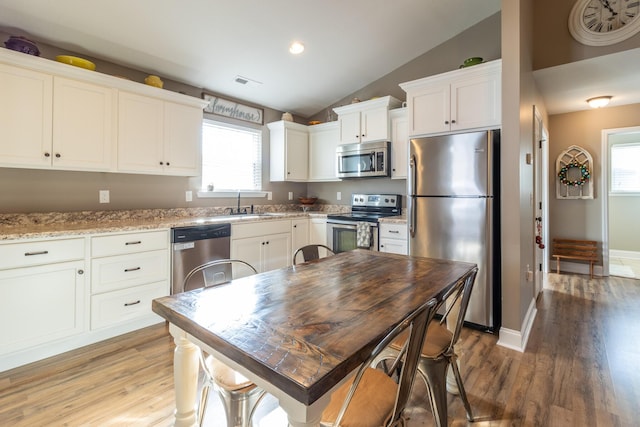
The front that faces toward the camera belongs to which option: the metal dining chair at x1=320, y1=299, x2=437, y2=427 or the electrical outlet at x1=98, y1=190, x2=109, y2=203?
the electrical outlet

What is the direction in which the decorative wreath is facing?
toward the camera

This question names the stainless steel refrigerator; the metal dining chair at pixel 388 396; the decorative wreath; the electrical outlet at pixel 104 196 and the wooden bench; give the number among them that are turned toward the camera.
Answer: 4

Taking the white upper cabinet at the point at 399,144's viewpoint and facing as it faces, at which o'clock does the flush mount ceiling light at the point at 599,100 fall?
The flush mount ceiling light is roughly at 7 o'clock from the white upper cabinet.

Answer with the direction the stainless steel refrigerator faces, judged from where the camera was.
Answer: facing the viewer

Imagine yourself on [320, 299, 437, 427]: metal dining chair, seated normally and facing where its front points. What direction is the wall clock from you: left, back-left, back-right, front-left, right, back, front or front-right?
right

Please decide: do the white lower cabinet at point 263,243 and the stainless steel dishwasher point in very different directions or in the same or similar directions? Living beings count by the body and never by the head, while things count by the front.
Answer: same or similar directions

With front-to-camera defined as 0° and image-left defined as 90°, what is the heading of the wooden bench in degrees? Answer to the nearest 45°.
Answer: approximately 0°

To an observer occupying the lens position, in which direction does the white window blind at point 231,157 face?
facing the viewer and to the right of the viewer

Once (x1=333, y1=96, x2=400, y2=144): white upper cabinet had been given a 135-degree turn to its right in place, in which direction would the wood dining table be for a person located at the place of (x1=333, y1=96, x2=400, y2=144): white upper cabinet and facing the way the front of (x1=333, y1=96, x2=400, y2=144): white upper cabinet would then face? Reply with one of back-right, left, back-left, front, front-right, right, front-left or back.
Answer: back

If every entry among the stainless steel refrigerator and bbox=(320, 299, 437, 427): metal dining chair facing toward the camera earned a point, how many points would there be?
1

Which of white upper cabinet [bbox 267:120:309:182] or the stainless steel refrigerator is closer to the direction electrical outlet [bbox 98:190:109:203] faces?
the stainless steel refrigerator

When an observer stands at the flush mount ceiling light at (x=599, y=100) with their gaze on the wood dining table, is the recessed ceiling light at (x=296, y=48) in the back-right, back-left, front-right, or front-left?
front-right

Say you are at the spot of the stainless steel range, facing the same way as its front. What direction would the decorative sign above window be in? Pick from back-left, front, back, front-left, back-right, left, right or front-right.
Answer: front-right

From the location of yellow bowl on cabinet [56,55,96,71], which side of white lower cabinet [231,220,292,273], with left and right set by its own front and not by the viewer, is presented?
right

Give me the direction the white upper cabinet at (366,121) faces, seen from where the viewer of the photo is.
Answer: facing the viewer and to the left of the viewer

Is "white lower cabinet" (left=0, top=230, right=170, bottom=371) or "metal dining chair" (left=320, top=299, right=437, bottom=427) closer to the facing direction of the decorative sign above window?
the metal dining chair

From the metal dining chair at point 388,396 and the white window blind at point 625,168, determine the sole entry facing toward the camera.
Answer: the white window blind

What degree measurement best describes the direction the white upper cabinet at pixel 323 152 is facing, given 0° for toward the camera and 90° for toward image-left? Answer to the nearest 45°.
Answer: approximately 45°
